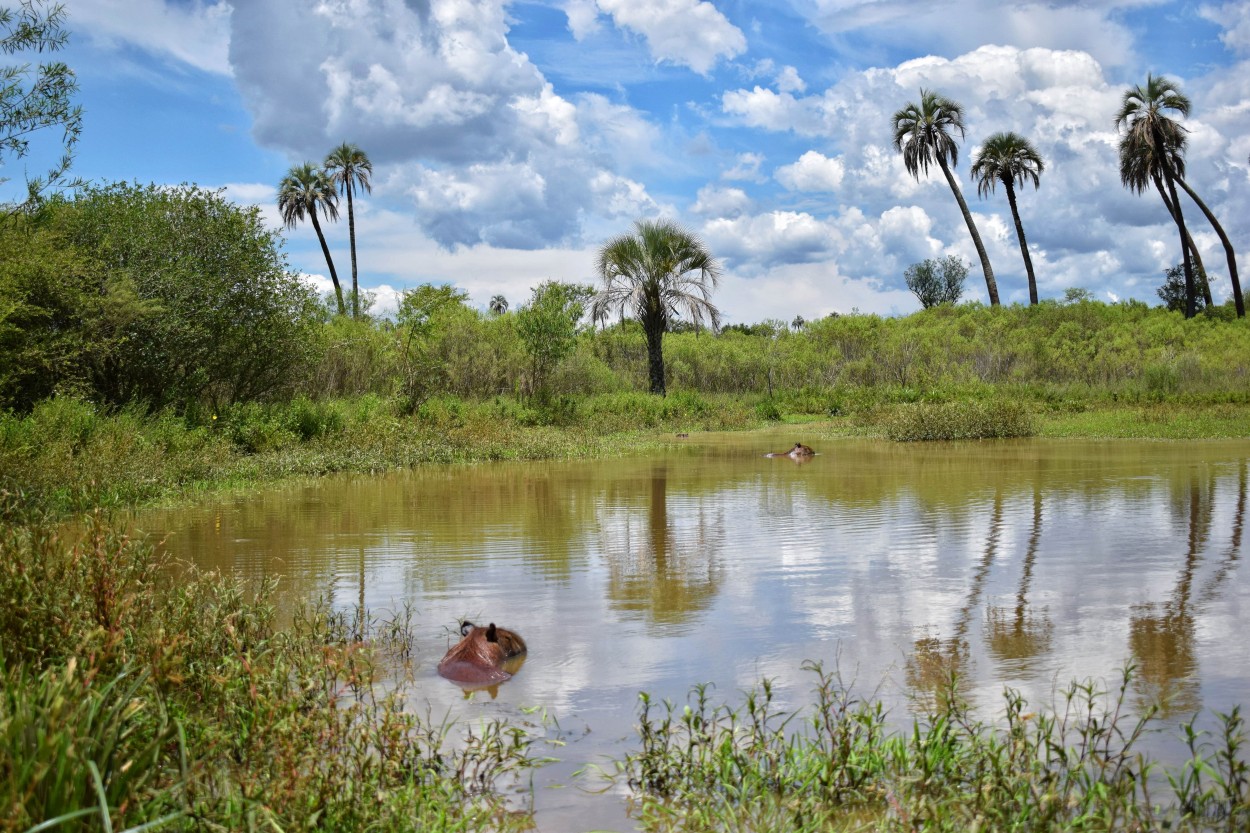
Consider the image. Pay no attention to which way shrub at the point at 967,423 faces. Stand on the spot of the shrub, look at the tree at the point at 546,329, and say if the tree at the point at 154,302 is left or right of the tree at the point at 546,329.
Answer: left

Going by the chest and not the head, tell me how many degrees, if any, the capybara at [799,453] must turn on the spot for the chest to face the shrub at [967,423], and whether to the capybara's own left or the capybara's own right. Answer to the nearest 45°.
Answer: approximately 45° to the capybara's own left

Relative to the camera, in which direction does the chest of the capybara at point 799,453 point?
to the viewer's right

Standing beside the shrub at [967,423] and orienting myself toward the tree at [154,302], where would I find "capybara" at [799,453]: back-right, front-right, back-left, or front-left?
front-left

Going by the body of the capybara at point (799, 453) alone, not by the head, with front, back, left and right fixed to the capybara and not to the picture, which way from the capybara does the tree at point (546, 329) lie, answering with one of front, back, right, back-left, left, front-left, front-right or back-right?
back-left

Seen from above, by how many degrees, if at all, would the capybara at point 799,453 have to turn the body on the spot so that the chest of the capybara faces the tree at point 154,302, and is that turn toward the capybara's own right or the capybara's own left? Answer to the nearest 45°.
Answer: approximately 180°

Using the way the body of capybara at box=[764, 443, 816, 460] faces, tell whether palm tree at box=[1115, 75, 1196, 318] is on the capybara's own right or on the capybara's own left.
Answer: on the capybara's own left
